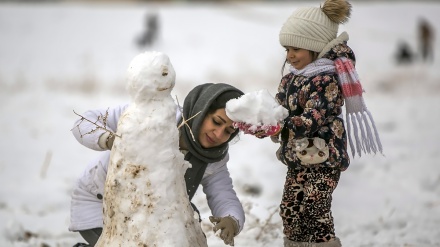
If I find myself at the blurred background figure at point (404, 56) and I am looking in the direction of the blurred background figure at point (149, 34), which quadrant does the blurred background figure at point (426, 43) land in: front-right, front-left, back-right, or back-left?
back-right

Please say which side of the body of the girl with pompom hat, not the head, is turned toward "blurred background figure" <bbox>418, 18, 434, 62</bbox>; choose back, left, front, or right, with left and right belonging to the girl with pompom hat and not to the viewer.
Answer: right

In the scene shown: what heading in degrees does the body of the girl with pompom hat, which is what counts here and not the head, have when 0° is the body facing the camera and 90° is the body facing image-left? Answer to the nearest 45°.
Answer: approximately 90°

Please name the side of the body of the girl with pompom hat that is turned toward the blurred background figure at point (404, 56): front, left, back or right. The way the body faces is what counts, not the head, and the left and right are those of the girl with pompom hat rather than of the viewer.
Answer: right

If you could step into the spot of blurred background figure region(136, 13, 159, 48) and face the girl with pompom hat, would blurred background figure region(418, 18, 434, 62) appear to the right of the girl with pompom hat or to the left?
left

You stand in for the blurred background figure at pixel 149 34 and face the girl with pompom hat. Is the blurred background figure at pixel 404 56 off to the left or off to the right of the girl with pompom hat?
left
